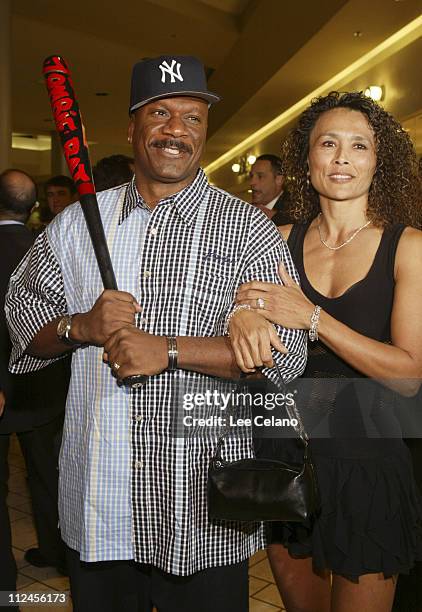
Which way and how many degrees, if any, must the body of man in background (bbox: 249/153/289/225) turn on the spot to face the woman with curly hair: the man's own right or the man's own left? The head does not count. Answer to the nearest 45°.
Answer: approximately 45° to the man's own left

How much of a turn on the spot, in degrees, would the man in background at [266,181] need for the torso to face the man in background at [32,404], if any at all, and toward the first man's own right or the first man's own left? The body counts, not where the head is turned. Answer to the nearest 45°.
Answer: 0° — they already face them

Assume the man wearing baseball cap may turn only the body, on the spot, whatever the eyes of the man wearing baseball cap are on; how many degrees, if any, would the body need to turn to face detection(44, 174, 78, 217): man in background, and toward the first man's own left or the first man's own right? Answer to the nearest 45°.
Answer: approximately 180°

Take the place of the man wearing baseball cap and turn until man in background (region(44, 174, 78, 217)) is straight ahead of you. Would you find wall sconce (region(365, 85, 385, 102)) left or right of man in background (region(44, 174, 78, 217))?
right

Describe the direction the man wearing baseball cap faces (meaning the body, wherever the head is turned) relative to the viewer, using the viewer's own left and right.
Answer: facing the viewer

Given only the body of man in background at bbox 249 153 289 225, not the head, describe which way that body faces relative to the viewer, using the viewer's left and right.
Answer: facing the viewer and to the left of the viewer

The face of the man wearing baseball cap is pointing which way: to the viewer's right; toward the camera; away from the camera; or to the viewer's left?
toward the camera

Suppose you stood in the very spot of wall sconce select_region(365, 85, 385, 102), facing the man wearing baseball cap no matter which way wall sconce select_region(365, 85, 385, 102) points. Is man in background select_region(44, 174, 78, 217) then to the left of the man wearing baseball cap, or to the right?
right

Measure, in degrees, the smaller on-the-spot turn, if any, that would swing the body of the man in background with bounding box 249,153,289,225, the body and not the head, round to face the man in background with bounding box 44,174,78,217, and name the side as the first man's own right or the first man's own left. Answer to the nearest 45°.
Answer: approximately 45° to the first man's own right

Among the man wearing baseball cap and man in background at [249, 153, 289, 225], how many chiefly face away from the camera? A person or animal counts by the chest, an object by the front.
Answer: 0

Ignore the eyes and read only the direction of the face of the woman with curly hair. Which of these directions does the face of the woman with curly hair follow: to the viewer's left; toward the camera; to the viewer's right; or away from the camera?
toward the camera
